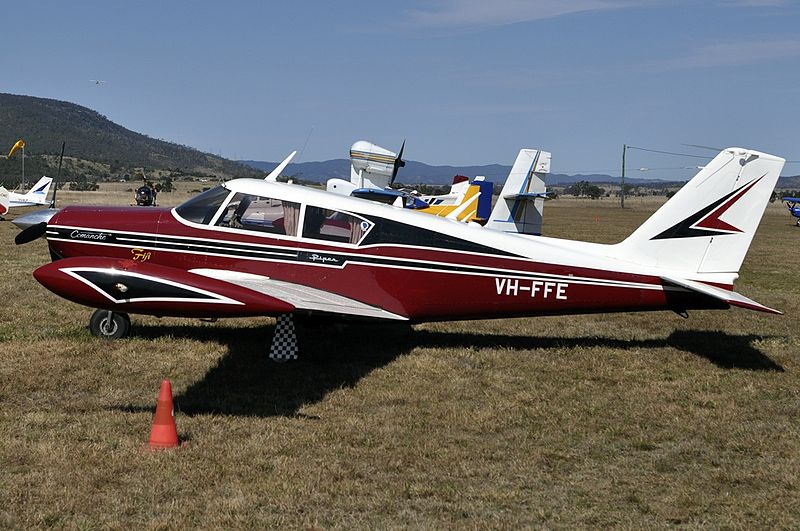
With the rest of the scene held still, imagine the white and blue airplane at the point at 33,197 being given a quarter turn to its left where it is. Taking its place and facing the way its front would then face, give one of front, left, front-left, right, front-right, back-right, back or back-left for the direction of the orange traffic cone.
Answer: front

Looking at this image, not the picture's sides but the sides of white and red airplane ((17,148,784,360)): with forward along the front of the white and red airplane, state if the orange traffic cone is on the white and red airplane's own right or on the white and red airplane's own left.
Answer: on the white and red airplane's own left

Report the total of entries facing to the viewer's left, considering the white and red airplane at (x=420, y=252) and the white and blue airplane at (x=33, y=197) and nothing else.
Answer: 2

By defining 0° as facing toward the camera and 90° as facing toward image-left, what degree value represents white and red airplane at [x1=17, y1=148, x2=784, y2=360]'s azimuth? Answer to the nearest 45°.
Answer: approximately 90°

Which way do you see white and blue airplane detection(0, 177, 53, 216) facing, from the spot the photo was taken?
facing to the left of the viewer

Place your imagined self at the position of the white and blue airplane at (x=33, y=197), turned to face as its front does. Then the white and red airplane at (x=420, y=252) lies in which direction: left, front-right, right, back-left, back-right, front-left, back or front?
left

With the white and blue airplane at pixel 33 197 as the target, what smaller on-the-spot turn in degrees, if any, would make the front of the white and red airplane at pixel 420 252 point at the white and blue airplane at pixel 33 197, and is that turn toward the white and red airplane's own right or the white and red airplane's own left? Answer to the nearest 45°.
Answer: approximately 45° to the white and red airplane's own right
